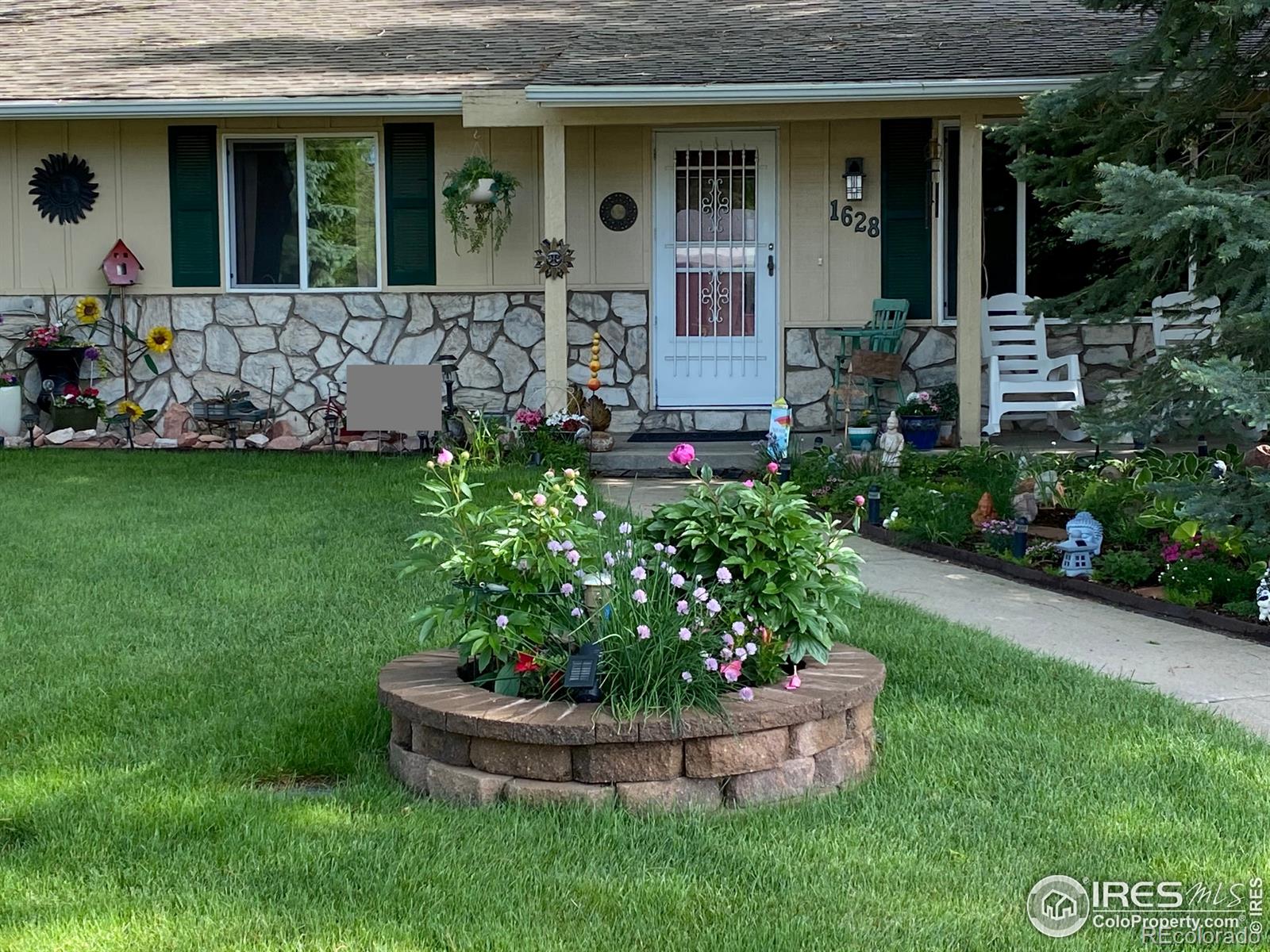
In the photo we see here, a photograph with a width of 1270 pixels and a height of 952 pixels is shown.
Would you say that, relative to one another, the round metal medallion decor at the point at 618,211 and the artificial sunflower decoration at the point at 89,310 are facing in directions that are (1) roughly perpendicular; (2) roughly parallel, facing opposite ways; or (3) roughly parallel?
roughly parallel

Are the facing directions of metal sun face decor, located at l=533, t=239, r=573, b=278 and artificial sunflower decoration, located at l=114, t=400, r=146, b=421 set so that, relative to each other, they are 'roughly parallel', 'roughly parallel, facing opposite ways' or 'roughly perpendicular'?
roughly parallel

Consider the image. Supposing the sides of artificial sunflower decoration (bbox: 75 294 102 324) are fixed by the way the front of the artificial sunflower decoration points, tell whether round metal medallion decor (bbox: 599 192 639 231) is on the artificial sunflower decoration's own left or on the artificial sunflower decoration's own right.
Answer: on the artificial sunflower decoration's own left

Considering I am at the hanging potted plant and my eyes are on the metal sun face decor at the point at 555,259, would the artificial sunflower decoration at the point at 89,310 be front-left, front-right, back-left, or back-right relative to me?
back-right

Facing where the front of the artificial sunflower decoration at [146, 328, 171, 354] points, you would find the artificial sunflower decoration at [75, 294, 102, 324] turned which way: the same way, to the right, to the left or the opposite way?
the same way

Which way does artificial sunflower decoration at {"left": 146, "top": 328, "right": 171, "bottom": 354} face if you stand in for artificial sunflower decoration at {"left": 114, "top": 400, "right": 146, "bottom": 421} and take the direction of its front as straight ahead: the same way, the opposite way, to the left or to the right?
the same way

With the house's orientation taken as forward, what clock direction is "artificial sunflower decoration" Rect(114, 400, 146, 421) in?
The artificial sunflower decoration is roughly at 3 o'clock from the house.

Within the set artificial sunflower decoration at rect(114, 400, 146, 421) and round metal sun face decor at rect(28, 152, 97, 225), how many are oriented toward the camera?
2

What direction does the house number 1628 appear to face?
toward the camera

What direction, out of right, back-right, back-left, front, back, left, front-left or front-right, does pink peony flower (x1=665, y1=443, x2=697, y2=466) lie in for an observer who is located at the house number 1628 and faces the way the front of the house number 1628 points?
front

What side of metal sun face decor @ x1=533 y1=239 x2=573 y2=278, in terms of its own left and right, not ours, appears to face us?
front

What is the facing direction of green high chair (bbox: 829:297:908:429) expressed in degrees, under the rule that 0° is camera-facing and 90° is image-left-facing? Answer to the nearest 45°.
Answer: approximately 45°

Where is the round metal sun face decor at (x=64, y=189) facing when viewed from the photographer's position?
facing the viewer

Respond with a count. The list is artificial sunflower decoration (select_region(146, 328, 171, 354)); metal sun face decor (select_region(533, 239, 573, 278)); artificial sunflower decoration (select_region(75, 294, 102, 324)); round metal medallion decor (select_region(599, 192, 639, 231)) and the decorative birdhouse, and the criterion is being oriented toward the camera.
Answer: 5

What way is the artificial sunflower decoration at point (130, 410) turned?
toward the camera

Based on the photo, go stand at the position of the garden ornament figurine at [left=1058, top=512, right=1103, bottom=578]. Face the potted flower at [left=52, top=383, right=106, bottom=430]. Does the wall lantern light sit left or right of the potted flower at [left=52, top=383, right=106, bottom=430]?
right
